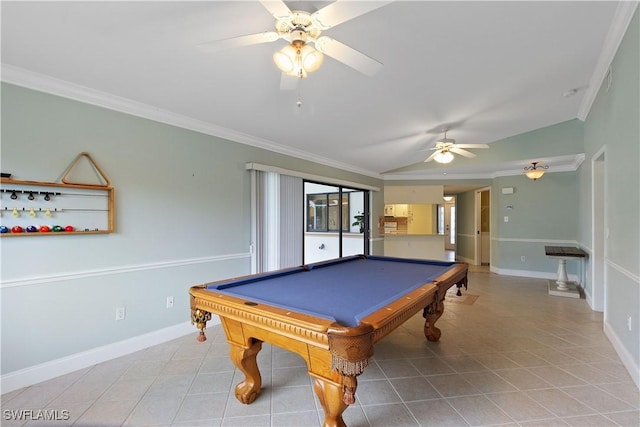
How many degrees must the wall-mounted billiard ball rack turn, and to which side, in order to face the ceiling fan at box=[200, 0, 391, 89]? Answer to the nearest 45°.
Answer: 0° — it already faces it

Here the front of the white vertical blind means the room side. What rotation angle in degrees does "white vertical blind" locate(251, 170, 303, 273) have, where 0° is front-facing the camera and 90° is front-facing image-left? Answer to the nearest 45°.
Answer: approximately 315°

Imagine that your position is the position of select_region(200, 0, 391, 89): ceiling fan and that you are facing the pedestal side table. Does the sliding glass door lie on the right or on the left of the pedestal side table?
left

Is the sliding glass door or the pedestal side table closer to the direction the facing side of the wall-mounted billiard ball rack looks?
the pedestal side table

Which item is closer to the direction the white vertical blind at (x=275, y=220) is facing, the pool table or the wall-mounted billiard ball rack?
the pool table

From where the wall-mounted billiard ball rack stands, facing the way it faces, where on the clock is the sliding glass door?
The sliding glass door is roughly at 10 o'clock from the wall-mounted billiard ball rack.

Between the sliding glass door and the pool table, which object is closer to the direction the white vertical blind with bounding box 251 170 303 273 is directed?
the pool table

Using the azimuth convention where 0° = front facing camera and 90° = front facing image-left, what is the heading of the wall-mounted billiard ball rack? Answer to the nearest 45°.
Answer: approximately 315°

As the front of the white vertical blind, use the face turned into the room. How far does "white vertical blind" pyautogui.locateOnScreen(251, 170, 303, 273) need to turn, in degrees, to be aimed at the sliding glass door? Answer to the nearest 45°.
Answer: approximately 90° to its left

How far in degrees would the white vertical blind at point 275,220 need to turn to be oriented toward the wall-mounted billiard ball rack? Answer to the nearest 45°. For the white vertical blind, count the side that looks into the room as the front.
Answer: approximately 90° to its right
